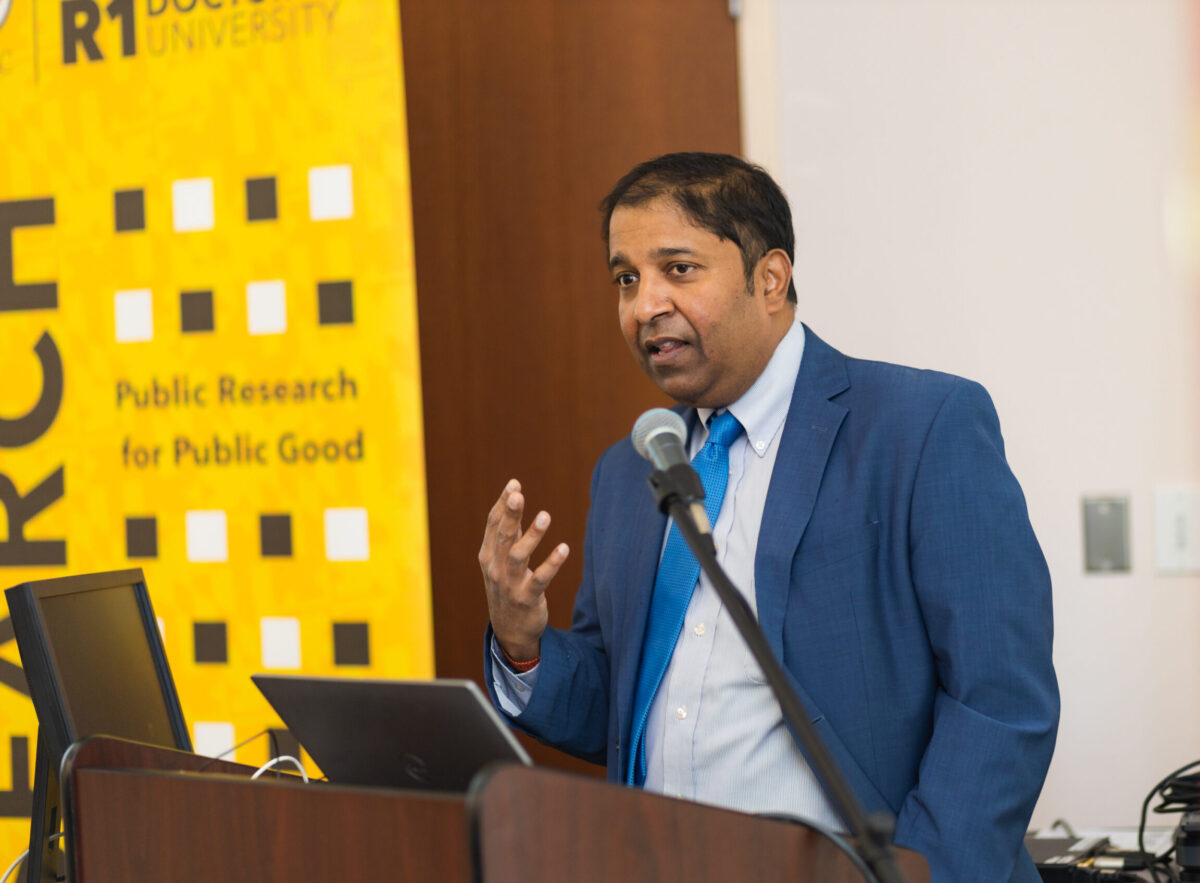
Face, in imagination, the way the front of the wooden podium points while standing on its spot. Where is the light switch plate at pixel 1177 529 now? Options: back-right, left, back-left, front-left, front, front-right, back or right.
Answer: back

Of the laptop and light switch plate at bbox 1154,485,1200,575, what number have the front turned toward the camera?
1

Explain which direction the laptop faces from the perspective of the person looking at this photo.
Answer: facing away from the viewer and to the right of the viewer

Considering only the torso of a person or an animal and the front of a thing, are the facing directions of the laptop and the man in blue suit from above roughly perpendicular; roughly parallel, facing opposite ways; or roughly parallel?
roughly parallel, facing opposite ways

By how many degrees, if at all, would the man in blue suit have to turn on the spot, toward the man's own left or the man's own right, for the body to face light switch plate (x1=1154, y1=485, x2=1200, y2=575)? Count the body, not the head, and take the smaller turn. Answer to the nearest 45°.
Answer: approximately 180°

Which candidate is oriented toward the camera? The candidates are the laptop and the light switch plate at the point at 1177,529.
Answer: the light switch plate

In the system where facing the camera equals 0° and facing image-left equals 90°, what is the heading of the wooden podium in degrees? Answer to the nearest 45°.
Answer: approximately 45°

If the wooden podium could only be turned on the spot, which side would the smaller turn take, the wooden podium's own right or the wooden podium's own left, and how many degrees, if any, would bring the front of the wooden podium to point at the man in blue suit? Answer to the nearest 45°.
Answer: approximately 180°

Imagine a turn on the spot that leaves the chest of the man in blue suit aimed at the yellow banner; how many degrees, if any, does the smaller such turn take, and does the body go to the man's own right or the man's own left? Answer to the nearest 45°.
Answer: approximately 90° to the man's own right

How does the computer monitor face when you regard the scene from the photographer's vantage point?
facing the viewer and to the right of the viewer

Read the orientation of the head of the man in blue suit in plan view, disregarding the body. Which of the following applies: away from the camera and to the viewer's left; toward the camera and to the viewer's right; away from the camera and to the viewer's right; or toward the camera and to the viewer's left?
toward the camera and to the viewer's left

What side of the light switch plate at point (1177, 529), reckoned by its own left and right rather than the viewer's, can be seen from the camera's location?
front

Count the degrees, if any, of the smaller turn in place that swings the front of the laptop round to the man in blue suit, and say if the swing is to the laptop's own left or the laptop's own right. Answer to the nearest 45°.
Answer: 0° — it already faces them
